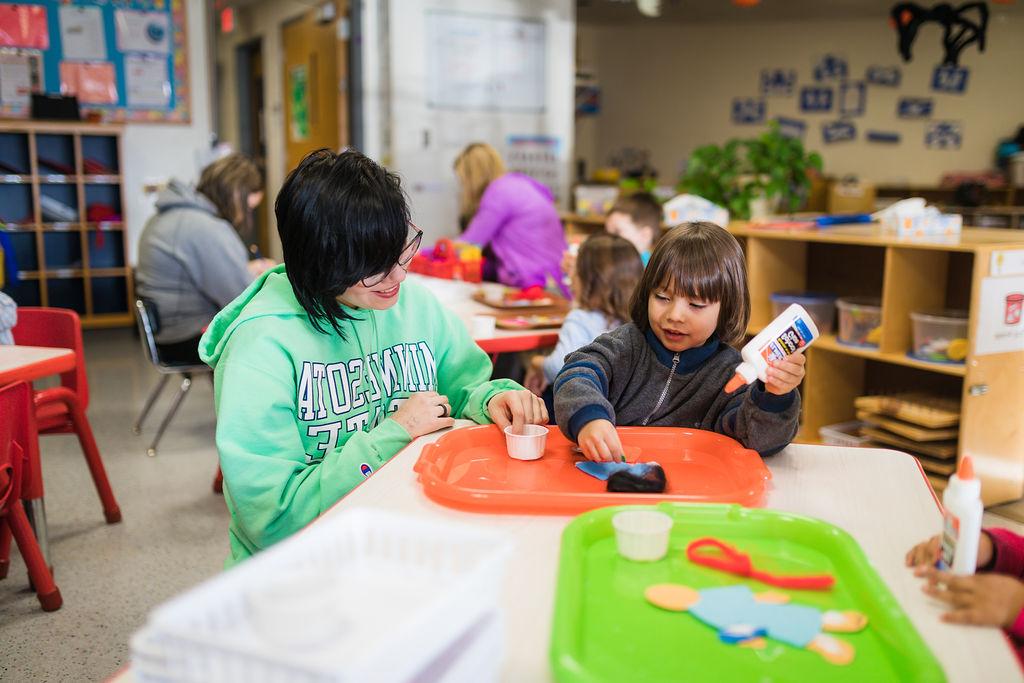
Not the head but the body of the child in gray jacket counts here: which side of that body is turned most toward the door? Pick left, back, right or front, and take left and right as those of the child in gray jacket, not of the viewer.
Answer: right

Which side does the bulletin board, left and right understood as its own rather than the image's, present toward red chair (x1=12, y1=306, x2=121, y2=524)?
front

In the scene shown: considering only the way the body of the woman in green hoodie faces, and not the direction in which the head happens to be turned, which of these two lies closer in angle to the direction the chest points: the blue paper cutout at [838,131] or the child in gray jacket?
the child in gray jacket

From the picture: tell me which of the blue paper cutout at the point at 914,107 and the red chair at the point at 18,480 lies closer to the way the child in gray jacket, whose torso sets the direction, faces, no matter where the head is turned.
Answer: the red chair

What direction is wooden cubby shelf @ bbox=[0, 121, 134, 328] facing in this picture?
toward the camera

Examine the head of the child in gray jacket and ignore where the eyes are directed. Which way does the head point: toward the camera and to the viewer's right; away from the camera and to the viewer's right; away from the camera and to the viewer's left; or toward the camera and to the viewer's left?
toward the camera and to the viewer's left

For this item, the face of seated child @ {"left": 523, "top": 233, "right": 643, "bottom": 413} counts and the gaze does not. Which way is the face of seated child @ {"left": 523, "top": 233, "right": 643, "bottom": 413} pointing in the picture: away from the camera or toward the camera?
away from the camera

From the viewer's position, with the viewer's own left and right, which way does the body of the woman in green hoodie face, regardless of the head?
facing the viewer and to the right of the viewer

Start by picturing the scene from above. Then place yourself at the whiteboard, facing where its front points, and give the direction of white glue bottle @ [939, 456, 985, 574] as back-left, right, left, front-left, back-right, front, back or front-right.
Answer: front

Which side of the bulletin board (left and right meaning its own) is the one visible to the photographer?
front

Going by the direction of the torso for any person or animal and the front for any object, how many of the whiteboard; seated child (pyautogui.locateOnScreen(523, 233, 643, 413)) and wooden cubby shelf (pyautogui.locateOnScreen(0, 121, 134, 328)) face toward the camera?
2

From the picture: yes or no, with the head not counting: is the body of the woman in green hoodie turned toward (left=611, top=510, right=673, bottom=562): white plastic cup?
yes

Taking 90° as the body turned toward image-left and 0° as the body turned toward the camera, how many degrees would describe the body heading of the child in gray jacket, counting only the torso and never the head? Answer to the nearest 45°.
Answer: approximately 45°

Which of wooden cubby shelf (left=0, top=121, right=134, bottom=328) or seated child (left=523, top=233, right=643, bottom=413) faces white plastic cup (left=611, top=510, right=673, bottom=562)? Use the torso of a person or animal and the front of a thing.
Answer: the wooden cubby shelf

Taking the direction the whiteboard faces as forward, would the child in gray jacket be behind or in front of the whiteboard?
in front

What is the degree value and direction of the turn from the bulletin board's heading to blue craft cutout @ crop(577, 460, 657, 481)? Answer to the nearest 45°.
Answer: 0° — it already faces it

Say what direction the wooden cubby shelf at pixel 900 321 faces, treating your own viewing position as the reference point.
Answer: facing the viewer and to the left of the viewer
